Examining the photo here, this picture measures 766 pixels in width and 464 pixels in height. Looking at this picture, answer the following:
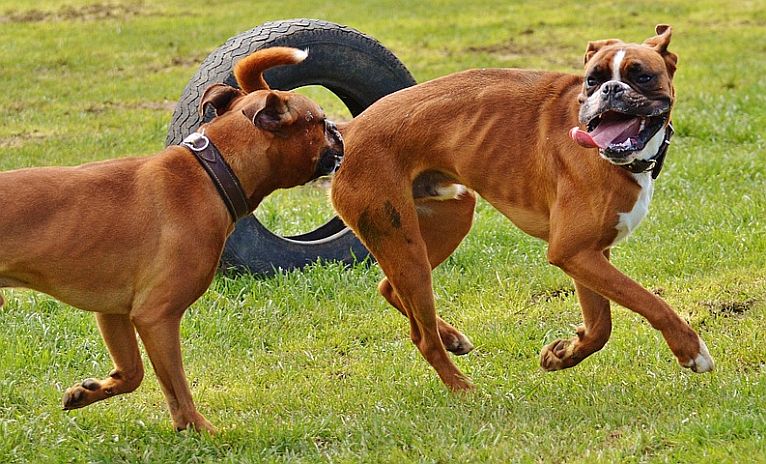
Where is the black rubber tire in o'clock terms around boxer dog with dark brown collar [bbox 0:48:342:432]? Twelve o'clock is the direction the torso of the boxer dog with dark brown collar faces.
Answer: The black rubber tire is roughly at 10 o'clock from the boxer dog with dark brown collar.

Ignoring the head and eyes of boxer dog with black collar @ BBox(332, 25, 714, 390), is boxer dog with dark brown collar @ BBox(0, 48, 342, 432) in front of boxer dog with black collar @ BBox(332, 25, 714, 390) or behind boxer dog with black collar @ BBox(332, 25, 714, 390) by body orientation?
behind

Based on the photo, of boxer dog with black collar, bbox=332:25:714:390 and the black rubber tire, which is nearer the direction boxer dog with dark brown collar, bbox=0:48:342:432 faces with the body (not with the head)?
the boxer dog with black collar

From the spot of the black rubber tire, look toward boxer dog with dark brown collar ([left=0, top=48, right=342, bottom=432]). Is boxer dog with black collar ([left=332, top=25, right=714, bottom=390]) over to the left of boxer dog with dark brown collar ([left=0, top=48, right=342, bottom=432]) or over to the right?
left

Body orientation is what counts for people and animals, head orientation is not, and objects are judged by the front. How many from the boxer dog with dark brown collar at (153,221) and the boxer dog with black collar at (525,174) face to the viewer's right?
2

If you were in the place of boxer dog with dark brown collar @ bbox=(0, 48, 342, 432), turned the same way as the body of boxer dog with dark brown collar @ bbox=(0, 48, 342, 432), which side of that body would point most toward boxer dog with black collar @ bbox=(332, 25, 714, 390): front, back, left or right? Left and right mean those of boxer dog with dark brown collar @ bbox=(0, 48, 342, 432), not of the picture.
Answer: front

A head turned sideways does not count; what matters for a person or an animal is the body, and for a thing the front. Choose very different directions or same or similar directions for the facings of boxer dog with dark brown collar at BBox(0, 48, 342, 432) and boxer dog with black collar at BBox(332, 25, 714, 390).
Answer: same or similar directions

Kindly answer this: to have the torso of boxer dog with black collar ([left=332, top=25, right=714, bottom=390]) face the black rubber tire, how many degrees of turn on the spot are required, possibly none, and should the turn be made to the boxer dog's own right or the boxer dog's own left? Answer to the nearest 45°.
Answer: approximately 135° to the boxer dog's own left

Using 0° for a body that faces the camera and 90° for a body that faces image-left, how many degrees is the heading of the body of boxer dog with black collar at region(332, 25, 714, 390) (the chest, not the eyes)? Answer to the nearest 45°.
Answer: approximately 270°

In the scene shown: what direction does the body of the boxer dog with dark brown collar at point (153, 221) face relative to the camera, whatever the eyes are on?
to the viewer's right
